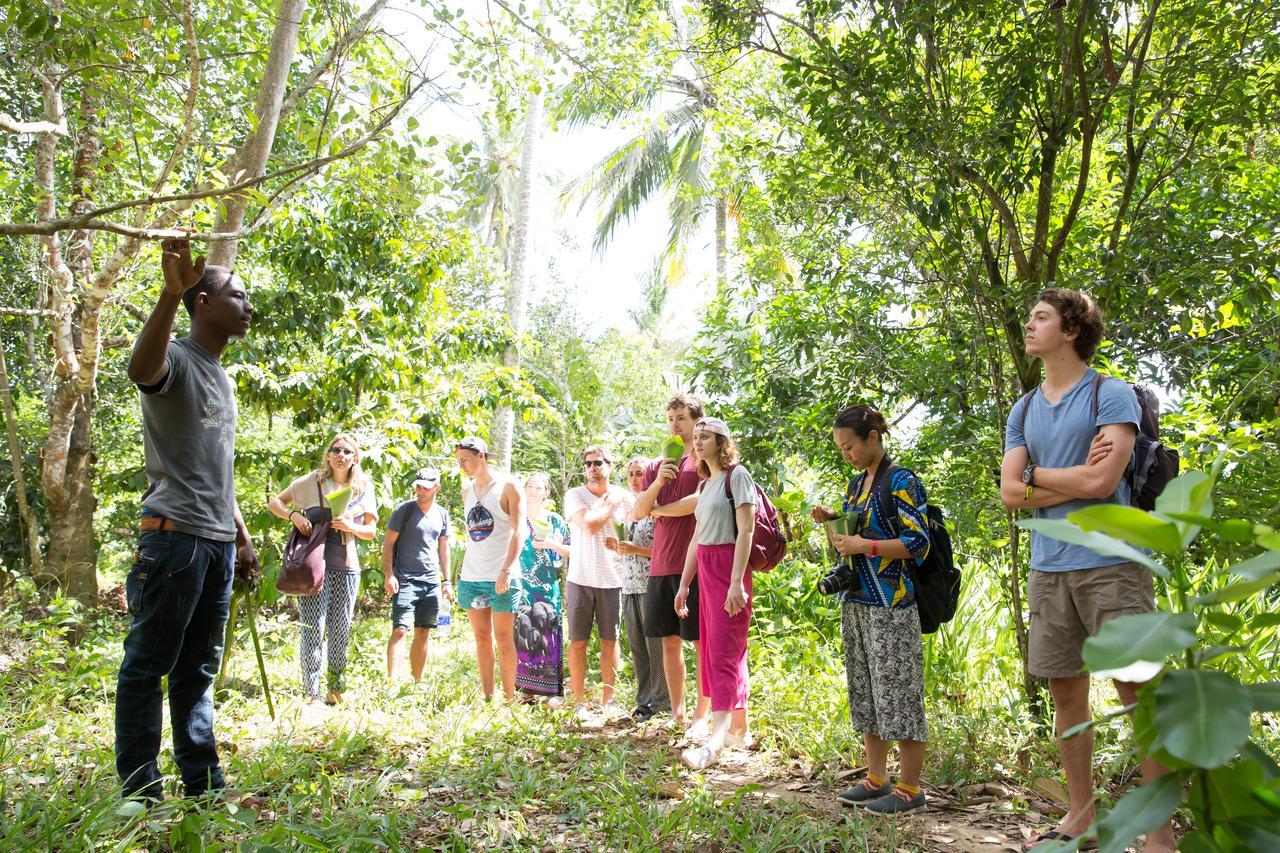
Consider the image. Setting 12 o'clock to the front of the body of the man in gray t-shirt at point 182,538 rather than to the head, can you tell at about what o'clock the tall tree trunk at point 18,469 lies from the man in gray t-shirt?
The tall tree trunk is roughly at 7 o'clock from the man in gray t-shirt.

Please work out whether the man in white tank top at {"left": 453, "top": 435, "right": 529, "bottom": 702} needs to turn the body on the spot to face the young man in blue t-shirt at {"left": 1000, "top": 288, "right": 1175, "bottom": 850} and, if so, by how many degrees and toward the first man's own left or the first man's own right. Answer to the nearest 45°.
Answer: approximately 90° to the first man's own left

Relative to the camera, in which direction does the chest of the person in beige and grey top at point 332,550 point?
toward the camera

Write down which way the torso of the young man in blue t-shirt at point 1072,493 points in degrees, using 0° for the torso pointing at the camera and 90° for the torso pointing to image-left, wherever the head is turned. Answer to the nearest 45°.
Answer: approximately 45°

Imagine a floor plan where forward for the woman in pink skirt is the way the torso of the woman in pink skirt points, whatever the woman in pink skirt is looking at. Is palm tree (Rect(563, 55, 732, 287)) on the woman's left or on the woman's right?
on the woman's right

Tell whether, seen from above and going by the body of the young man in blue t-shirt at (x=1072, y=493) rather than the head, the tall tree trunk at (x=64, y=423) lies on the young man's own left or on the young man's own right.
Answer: on the young man's own right

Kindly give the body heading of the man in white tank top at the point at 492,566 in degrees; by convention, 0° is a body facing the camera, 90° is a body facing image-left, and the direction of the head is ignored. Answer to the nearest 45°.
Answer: approximately 45°

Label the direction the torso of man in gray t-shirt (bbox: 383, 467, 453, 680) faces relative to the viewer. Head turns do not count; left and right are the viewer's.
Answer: facing the viewer

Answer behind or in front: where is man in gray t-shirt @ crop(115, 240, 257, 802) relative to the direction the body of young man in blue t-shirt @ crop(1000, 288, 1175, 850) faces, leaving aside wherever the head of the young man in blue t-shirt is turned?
in front

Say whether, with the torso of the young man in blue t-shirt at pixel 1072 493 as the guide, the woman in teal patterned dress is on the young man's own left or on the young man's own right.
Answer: on the young man's own right

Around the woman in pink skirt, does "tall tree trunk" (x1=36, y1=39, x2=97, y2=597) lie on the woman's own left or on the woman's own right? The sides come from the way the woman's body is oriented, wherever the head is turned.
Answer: on the woman's own right

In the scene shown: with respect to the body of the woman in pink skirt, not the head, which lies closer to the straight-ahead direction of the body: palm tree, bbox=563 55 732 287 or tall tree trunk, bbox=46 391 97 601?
the tall tree trunk
